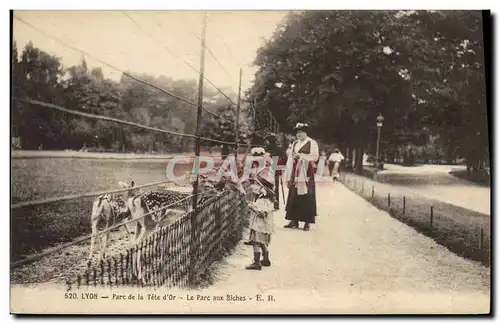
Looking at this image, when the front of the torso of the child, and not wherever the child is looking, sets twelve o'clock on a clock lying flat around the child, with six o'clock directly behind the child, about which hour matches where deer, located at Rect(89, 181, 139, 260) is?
The deer is roughly at 1 o'clock from the child.

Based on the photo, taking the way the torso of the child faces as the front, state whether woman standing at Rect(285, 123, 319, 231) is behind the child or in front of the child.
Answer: behind

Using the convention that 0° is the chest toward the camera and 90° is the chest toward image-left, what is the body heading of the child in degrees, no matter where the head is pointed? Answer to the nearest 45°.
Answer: approximately 45°
